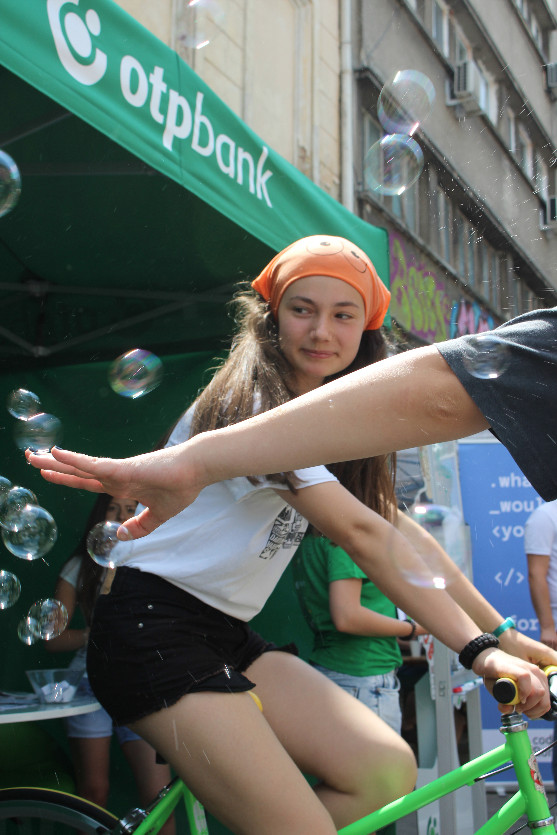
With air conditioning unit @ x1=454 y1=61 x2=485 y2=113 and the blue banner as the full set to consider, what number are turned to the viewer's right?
0

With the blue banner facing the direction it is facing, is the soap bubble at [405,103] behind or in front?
in front

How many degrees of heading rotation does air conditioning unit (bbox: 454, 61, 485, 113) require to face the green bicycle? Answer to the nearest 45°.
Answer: approximately 45° to its left

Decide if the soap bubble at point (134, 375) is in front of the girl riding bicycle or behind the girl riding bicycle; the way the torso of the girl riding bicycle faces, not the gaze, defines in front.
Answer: behind

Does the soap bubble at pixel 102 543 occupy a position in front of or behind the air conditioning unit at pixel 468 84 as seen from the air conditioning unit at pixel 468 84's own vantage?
in front

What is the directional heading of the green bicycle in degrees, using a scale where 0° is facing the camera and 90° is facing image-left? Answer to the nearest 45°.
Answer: approximately 270°

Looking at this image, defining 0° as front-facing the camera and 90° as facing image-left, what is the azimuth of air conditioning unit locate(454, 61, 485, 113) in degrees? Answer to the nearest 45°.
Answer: approximately 45°

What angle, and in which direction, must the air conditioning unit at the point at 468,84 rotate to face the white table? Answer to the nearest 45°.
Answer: approximately 45° to its left

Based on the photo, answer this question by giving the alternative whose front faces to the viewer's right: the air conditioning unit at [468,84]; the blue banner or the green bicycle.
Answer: the green bicycle
